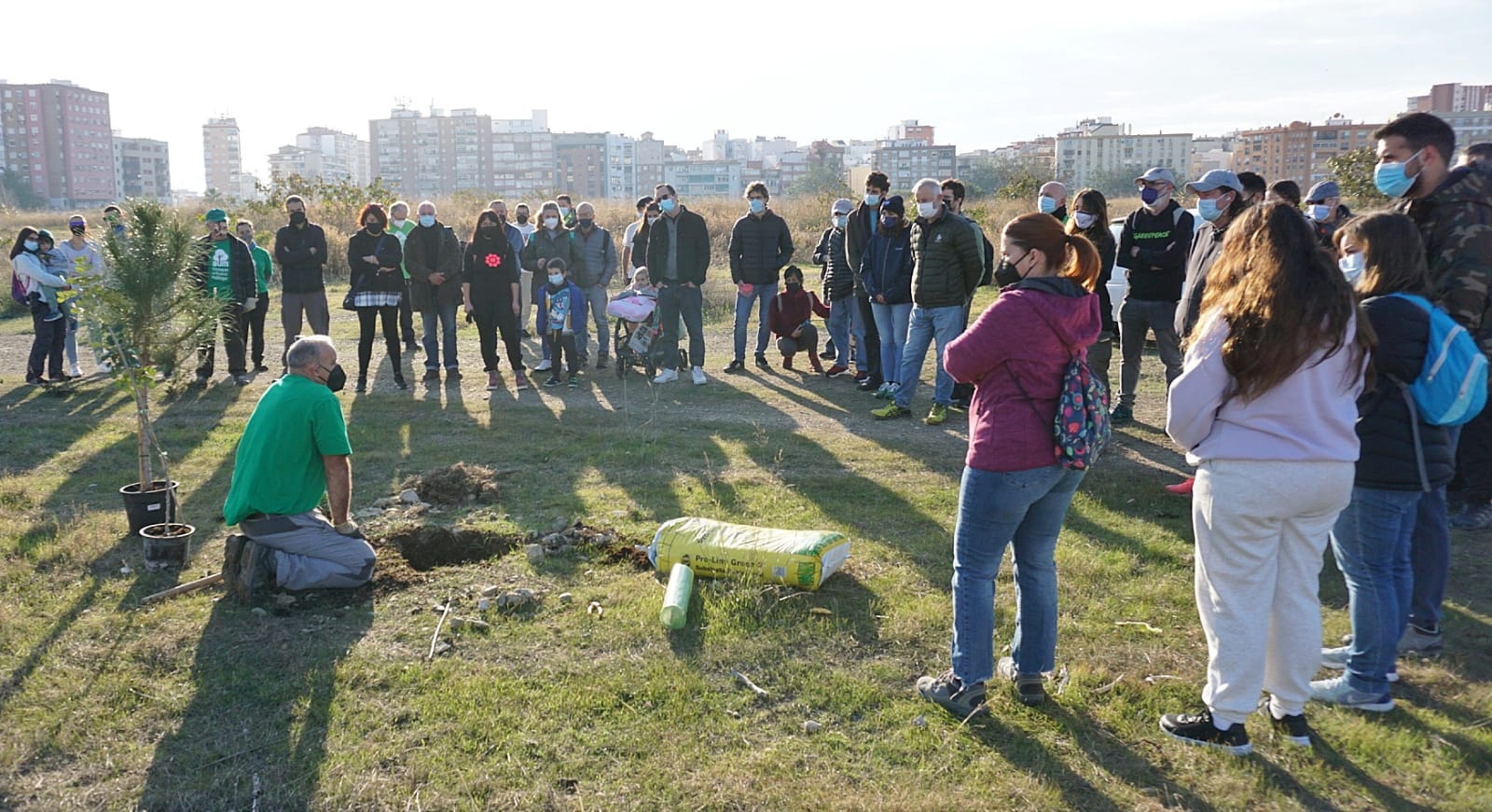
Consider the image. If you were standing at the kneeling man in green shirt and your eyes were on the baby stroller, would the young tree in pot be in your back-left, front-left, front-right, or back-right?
front-left

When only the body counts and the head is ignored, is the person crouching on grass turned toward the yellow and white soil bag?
yes

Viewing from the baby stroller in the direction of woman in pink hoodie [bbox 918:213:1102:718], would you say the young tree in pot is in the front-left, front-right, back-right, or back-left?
front-right

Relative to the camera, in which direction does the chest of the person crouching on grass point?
toward the camera

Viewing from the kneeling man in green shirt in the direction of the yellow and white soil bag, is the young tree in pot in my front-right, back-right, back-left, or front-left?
back-left

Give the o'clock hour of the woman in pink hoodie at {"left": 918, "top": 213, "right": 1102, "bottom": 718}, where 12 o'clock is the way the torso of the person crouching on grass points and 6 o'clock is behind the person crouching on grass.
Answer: The woman in pink hoodie is roughly at 12 o'clock from the person crouching on grass.

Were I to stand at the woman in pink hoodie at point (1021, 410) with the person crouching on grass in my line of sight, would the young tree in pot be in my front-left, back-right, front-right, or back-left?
front-left

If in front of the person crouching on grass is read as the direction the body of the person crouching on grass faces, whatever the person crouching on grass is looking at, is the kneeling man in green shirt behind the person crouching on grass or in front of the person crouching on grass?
in front

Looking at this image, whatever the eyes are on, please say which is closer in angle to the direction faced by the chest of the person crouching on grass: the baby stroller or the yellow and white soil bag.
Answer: the yellow and white soil bag
